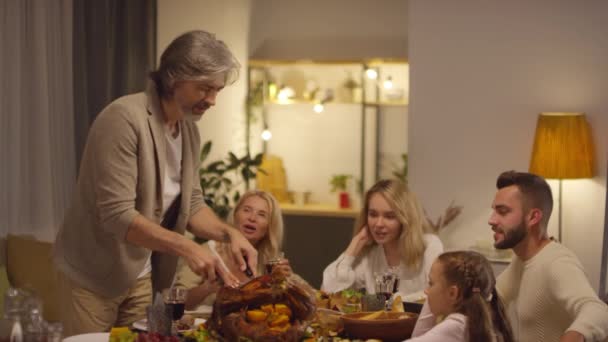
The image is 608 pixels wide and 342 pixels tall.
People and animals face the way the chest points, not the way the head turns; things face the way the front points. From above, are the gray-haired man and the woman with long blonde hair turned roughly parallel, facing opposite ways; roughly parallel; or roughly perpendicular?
roughly perpendicular

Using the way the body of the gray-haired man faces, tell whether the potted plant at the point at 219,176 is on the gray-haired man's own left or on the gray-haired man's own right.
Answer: on the gray-haired man's own left

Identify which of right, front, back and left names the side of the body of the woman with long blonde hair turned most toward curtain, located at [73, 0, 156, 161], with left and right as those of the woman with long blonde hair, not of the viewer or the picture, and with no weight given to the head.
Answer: right

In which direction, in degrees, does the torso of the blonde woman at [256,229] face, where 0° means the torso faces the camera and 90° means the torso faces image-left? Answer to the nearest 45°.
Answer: approximately 0°

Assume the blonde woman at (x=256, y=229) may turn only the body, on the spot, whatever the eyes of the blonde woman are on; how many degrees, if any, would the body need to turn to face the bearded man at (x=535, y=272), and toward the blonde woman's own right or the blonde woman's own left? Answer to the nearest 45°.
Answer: approximately 45° to the blonde woman's own left

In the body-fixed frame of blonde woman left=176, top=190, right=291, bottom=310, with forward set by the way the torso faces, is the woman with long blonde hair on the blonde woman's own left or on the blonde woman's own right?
on the blonde woman's own left

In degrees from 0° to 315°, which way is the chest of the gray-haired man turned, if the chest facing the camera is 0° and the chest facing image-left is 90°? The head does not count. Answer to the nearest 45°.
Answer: approximately 315°

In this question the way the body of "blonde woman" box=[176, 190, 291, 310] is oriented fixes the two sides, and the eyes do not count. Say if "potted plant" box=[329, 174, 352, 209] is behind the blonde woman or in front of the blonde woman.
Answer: behind

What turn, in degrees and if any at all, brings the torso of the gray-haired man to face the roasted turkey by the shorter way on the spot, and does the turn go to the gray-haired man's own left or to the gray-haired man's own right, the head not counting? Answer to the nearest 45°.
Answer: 0° — they already face it

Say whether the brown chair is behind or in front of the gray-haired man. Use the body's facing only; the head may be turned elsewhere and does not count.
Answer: behind

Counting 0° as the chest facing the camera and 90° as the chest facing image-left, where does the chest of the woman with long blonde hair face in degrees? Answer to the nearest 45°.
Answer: approximately 45°
